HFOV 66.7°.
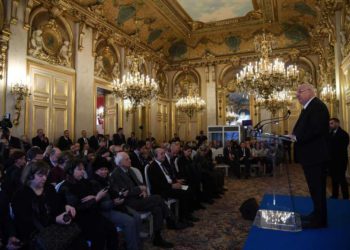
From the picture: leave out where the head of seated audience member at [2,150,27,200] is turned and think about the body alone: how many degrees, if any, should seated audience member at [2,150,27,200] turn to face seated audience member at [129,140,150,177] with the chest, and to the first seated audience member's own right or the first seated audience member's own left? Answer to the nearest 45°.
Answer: approximately 45° to the first seated audience member's own left

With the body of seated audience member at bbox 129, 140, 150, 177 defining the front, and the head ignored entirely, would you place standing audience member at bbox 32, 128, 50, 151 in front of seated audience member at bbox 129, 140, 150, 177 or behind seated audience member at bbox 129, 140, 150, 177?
behind

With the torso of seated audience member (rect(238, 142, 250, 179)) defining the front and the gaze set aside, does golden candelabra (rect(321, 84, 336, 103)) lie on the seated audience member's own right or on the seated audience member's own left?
on the seated audience member's own left

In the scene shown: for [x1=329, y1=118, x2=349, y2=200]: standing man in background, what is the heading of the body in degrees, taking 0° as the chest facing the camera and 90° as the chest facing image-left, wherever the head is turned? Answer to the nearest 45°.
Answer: approximately 45°

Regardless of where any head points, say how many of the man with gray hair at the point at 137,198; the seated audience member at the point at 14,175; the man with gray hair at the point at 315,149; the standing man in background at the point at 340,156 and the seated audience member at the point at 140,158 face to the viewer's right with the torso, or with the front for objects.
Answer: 3

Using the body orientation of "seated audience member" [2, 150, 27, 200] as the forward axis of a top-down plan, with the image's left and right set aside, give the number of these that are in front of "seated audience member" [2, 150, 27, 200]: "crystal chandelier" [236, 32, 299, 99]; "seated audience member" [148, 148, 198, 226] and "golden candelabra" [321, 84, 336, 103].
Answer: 3

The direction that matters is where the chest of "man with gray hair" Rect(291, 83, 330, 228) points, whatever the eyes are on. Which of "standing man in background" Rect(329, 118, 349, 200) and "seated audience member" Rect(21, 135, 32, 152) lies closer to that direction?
the seated audience member

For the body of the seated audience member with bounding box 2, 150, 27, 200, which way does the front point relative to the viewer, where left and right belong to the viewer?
facing to the right of the viewer

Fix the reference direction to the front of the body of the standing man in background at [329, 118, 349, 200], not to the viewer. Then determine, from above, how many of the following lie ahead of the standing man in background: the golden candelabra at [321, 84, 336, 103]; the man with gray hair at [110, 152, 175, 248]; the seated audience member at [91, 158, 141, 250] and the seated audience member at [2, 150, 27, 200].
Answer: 3

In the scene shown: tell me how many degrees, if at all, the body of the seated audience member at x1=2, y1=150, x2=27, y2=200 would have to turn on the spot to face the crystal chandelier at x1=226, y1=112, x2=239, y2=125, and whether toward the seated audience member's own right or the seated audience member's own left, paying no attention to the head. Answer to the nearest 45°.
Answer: approximately 45° to the seated audience member's own left

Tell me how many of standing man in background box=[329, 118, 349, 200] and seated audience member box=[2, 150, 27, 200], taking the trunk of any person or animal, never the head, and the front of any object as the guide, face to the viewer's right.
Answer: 1

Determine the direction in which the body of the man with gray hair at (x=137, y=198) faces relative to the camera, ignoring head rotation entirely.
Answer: to the viewer's right

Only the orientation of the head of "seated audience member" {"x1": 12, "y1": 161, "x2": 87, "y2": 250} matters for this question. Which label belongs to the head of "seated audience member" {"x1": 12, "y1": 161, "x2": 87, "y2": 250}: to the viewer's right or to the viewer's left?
to the viewer's right

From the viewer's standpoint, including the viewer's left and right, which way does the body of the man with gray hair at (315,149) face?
facing to the left of the viewer
